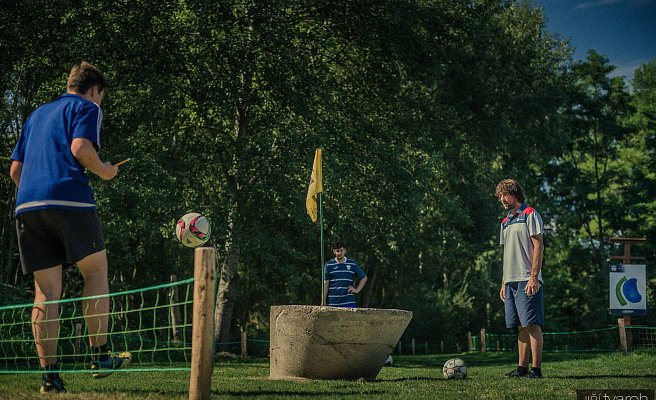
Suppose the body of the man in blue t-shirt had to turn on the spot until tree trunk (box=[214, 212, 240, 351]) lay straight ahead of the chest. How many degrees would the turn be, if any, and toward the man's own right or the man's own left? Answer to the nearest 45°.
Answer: approximately 45° to the man's own left

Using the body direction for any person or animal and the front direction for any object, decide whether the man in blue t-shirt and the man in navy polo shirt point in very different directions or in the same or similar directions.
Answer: very different directions

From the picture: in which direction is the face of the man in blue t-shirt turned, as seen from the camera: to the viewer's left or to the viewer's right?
to the viewer's right

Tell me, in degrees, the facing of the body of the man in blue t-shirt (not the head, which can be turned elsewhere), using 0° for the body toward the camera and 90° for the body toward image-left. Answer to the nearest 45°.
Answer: approximately 225°

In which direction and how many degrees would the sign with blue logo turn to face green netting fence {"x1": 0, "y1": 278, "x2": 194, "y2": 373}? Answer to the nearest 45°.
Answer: approximately 45° to its right

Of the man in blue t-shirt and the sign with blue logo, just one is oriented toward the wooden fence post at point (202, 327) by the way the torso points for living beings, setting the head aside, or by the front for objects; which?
the sign with blue logo

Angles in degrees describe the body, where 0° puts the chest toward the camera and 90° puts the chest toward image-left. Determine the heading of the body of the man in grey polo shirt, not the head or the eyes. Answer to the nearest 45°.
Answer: approximately 45°
